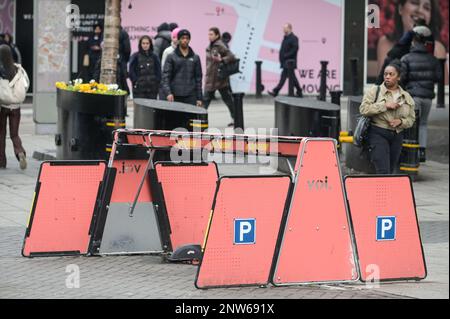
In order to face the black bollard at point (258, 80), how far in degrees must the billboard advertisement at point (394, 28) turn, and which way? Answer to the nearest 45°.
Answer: approximately 45° to its right

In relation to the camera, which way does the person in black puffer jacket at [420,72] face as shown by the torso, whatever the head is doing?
away from the camera

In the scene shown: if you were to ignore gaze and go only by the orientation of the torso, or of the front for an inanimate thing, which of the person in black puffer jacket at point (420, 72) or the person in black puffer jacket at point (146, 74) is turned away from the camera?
the person in black puffer jacket at point (420, 72)

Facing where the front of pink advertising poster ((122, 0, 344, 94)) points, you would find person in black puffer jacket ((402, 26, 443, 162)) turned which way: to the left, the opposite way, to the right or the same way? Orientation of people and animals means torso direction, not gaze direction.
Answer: the opposite way

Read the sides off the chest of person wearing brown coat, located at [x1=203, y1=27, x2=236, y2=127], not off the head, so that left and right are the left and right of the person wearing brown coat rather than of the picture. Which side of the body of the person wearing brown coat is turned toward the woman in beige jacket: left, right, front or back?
left

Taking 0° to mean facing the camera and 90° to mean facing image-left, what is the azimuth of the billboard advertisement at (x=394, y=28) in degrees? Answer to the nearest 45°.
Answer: approximately 0°

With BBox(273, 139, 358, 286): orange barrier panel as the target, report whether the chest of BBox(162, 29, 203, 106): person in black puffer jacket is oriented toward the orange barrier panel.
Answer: yes

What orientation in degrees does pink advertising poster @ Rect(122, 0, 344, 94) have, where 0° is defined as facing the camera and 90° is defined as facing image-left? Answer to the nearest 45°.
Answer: approximately 0°

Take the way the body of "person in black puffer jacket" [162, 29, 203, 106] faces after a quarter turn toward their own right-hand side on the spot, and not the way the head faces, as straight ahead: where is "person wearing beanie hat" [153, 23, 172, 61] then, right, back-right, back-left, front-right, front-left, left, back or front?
right

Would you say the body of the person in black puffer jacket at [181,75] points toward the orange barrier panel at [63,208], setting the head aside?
yes
